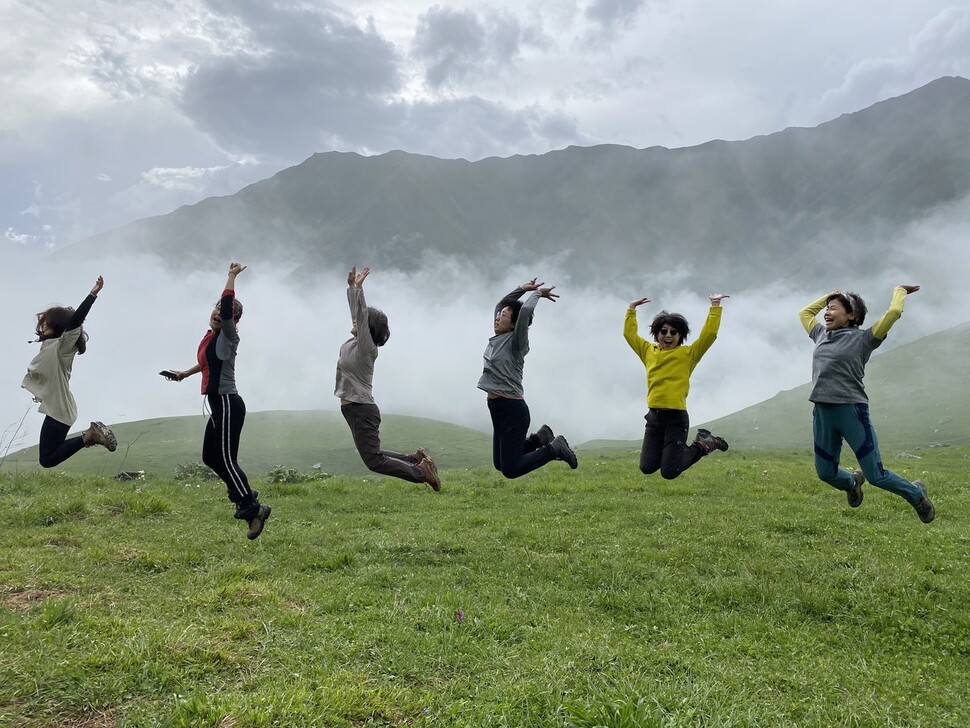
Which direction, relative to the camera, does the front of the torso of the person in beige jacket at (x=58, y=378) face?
to the viewer's left

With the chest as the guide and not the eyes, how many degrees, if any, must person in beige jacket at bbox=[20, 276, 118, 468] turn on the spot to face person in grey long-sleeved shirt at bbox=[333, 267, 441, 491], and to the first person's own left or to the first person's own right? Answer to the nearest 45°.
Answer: approximately 135° to the first person's own left

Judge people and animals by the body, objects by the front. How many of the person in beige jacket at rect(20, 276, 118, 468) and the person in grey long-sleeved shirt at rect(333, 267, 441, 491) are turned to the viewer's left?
2

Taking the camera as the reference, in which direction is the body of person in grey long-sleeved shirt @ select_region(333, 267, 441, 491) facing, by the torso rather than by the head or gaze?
to the viewer's left

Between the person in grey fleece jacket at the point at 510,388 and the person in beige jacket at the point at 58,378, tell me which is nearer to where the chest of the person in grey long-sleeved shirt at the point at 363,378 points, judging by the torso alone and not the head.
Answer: the person in beige jacket

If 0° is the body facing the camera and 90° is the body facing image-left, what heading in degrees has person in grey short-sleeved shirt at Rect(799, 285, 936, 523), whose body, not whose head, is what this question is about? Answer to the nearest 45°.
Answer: approximately 45°

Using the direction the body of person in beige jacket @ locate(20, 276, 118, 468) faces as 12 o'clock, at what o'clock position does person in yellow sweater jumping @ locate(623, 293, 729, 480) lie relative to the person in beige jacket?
The person in yellow sweater jumping is roughly at 7 o'clock from the person in beige jacket.

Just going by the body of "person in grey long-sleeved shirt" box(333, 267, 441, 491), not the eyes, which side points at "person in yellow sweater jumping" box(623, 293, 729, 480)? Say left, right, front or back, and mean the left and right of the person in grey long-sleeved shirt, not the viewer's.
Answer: back

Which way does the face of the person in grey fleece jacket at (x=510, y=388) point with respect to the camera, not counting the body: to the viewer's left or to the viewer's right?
to the viewer's left

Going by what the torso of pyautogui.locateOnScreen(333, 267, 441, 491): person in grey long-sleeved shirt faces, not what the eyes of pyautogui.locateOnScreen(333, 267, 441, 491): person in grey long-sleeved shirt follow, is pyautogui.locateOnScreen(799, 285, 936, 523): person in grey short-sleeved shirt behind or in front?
behind
